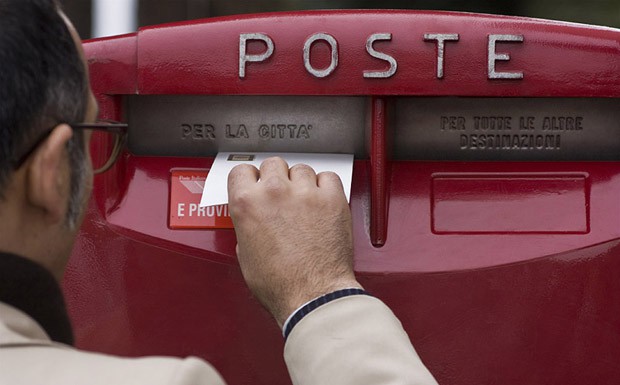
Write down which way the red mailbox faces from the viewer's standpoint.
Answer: facing the viewer
